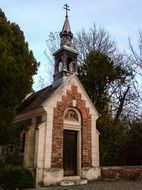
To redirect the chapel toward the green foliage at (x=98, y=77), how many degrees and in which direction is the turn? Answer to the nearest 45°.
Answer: approximately 90° to its left

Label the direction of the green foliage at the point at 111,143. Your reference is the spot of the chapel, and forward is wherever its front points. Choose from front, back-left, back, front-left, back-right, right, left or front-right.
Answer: left

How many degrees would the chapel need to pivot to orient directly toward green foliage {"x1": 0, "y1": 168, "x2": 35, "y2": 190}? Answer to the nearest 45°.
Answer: approximately 90° to its right

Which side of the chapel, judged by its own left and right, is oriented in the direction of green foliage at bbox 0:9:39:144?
right
